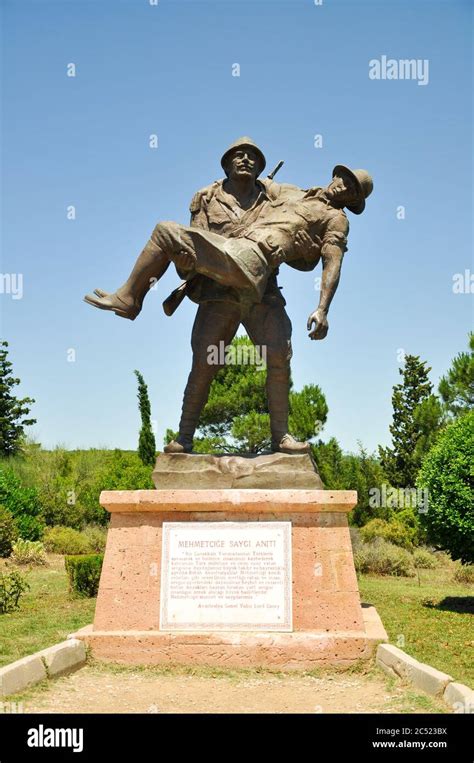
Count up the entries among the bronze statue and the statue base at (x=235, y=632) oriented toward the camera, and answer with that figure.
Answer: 2

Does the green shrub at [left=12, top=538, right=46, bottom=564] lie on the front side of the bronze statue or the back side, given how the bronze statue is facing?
on the back side

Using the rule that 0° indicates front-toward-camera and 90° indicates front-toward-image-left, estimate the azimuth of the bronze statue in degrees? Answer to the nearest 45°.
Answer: approximately 0°

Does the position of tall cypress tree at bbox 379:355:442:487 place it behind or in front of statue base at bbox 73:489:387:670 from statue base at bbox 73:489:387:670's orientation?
behind

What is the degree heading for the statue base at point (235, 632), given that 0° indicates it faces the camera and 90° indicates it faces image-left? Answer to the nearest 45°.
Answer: approximately 0°
